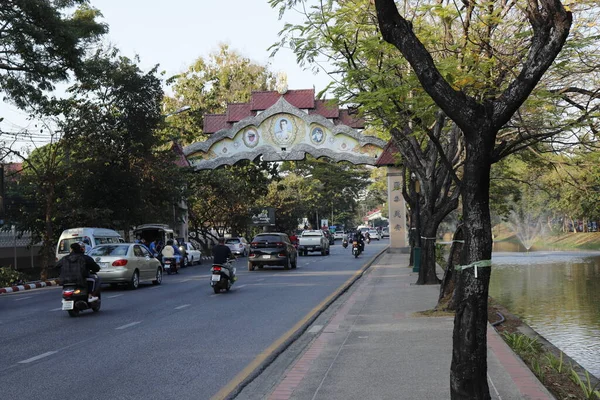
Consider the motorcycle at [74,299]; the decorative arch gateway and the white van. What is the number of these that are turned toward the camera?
1

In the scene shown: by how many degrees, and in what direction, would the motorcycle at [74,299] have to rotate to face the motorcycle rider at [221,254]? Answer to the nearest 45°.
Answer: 0° — it already faces them

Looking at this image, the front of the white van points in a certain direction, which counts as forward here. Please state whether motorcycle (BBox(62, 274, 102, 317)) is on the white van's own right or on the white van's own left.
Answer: on the white van's own right

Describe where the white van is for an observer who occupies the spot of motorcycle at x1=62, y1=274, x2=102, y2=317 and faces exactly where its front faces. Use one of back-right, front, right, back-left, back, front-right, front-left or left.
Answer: front-left

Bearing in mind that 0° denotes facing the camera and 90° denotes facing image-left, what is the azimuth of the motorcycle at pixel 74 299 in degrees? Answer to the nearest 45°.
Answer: approximately 225°

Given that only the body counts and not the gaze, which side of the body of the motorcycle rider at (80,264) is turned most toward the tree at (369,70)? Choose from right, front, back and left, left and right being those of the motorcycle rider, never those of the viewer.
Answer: right

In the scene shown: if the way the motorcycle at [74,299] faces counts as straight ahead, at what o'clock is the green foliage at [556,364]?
The green foliage is roughly at 3 o'clock from the motorcycle.

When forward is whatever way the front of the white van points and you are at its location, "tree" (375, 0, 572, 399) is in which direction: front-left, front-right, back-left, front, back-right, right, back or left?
back-right

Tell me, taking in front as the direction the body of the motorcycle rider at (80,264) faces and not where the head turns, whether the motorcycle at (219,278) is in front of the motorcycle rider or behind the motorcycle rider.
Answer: in front

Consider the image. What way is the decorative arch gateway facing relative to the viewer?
toward the camera

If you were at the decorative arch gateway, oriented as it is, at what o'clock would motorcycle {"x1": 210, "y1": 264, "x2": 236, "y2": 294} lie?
The motorcycle is roughly at 12 o'clock from the decorative arch gateway.

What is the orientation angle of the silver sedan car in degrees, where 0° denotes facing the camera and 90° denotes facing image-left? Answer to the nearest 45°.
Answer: approximately 225°

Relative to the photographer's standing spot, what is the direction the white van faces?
facing away from the viewer and to the right of the viewer
